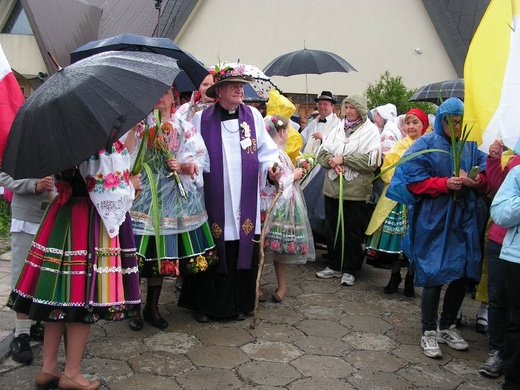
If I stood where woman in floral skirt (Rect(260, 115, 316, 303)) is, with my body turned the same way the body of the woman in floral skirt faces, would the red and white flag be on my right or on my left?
on my right

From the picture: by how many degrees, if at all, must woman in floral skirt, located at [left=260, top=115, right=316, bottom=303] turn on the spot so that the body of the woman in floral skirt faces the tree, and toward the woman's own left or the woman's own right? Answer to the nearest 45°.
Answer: approximately 90° to the woman's own left

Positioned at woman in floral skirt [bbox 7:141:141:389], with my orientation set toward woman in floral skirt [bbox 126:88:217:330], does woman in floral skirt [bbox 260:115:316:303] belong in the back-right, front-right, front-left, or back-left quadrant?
front-right
